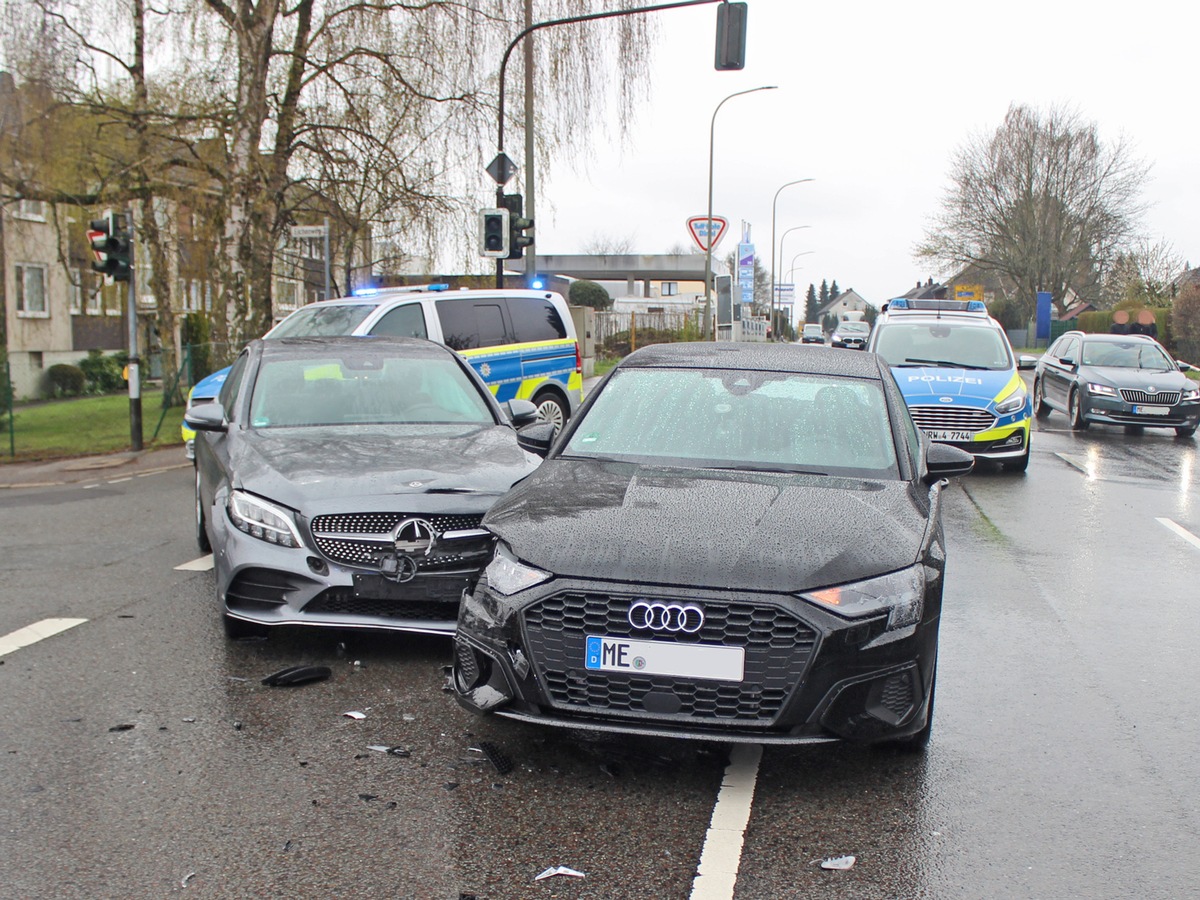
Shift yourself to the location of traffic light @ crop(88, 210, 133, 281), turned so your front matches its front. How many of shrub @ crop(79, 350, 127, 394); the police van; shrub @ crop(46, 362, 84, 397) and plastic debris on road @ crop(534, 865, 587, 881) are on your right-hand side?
2

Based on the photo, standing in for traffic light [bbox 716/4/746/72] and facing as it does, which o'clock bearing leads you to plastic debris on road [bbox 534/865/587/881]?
The plastic debris on road is roughly at 6 o'clock from the traffic light.

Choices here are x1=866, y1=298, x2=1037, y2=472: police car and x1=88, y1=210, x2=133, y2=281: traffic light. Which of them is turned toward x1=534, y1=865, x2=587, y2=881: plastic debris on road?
the police car

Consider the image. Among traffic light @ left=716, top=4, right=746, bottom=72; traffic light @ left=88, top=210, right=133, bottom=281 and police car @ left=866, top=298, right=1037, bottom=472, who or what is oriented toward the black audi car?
the police car

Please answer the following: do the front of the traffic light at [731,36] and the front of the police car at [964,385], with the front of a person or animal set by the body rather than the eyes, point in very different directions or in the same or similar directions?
very different directions

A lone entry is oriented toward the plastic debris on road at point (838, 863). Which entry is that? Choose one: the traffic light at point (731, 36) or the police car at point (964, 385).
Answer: the police car

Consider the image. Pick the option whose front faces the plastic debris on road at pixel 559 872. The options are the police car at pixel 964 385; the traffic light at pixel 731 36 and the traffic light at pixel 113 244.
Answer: the police car

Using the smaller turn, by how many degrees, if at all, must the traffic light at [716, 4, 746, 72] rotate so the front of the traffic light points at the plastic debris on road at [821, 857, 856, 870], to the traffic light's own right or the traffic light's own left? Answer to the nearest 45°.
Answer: approximately 180°

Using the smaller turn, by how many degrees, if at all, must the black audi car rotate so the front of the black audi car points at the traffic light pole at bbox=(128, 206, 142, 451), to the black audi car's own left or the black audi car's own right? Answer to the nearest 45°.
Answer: approximately 135° to the black audi car's own right

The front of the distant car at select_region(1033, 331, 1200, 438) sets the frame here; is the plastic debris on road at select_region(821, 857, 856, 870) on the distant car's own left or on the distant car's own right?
on the distant car's own right

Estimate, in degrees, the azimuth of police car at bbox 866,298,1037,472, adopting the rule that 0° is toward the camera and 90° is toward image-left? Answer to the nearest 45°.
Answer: approximately 0°

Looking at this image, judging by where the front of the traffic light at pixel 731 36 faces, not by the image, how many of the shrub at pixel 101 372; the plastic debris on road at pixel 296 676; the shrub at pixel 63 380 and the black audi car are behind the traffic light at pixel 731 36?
2

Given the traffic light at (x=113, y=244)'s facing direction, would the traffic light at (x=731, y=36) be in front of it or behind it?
behind

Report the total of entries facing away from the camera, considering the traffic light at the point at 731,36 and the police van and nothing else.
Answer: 1

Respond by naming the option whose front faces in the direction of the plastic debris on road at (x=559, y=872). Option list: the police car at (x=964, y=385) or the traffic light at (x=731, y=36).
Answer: the police car
